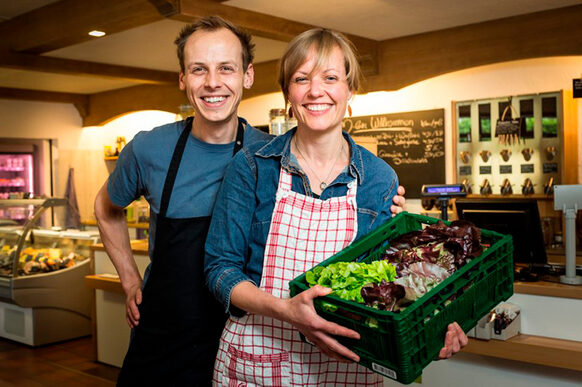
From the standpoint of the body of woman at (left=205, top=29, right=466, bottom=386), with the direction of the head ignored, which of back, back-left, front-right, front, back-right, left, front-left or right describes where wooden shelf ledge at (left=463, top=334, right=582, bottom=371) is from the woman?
back-left

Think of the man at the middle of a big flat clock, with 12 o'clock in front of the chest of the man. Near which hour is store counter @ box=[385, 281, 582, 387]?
The store counter is roughly at 8 o'clock from the man.

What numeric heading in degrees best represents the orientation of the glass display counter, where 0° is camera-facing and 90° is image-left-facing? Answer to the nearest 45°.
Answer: approximately 45°

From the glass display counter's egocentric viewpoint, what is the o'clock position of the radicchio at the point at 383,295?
The radicchio is roughly at 10 o'clock from the glass display counter.

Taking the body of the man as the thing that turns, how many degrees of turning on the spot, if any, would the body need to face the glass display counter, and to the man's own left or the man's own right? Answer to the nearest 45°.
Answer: approximately 135° to the man's own right

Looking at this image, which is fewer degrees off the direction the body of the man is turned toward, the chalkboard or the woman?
the woman

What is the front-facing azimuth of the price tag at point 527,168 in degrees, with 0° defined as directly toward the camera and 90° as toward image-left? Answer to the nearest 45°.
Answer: approximately 0°

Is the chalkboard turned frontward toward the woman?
yes
